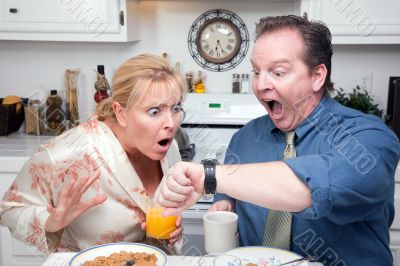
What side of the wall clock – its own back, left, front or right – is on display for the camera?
front

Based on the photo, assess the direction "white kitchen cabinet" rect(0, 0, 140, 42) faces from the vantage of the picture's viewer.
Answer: facing the viewer

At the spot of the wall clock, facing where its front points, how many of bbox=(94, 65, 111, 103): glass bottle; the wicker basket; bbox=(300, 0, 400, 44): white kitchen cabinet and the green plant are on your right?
2

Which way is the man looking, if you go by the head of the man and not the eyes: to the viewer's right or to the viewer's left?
to the viewer's left

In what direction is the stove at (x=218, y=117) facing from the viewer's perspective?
toward the camera

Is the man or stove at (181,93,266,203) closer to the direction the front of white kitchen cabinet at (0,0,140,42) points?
the man

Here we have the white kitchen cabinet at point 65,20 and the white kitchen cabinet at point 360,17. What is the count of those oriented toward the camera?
2

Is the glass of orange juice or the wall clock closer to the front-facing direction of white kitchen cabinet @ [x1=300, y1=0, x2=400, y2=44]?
the glass of orange juice

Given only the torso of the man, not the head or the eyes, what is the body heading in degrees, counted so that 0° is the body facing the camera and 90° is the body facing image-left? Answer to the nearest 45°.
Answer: approximately 45°

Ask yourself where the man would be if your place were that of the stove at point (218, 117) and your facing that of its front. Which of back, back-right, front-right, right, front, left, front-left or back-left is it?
front

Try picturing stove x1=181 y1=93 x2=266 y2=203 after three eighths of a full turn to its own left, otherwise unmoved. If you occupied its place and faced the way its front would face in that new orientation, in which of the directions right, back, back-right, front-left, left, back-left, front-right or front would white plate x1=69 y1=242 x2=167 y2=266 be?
back-right

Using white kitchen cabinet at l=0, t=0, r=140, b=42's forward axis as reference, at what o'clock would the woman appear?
The woman is roughly at 12 o'clock from the white kitchen cabinet.

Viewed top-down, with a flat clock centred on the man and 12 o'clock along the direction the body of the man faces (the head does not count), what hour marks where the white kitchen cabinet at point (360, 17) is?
The white kitchen cabinet is roughly at 5 o'clock from the man.

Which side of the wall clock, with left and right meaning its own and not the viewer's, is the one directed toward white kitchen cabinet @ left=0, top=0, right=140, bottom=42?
right

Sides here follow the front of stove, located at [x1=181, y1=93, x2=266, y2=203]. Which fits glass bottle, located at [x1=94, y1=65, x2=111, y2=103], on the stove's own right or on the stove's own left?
on the stove's own right
